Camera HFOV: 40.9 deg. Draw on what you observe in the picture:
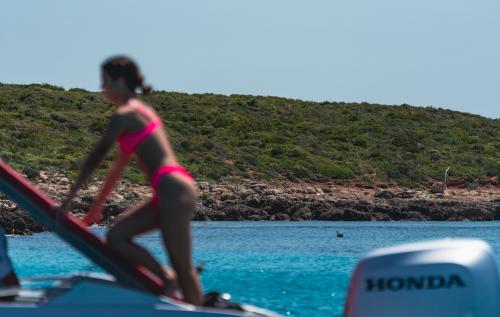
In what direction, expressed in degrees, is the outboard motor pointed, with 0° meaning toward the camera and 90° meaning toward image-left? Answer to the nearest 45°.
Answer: approximately 90°

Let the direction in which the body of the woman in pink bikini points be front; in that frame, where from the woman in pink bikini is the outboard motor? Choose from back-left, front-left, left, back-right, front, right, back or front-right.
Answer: back

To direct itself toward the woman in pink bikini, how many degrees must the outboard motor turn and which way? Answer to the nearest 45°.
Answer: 0° — it already faces them

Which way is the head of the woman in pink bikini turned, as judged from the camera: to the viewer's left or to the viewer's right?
to the viewer's left

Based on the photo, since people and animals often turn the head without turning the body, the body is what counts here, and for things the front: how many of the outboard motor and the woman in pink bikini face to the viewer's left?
2

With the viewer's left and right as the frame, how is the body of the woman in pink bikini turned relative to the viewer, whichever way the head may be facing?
facing to the left of the viewer
